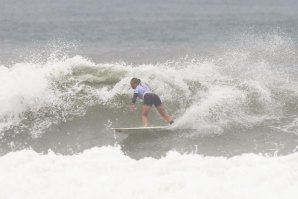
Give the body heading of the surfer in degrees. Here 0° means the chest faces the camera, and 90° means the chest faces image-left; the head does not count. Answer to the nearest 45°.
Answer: approximately 90°

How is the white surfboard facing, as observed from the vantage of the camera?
facing to the left of the viewer
